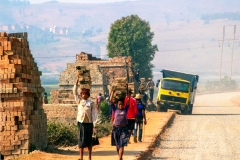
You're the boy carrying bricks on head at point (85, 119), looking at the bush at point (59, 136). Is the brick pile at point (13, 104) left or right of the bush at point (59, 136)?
left

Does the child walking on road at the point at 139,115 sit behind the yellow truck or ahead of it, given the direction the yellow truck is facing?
ahead

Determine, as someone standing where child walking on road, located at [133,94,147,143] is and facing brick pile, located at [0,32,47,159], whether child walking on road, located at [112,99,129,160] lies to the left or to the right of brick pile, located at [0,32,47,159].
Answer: left

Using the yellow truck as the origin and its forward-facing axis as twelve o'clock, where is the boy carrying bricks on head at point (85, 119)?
The boy carrying bricks on head is roughly at 12 o'clock from the yellow truck.

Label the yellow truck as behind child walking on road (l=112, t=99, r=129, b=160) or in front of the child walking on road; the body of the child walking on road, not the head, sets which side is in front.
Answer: behind

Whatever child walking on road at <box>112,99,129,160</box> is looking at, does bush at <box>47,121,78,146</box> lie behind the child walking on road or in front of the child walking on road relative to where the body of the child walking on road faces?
behind

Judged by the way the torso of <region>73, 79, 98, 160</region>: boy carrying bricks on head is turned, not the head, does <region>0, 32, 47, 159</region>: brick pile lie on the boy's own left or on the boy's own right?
on the boy's own right

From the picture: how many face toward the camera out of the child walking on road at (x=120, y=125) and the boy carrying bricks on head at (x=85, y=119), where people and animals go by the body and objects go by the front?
2
